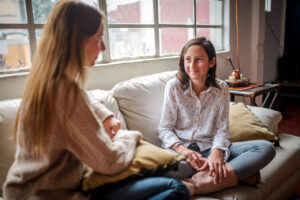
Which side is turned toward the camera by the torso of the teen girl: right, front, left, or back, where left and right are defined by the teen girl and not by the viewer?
front

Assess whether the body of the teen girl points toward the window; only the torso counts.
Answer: no

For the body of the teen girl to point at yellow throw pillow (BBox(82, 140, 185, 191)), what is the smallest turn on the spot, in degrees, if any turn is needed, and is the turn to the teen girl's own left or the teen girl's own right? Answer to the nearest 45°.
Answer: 0° — they already face it

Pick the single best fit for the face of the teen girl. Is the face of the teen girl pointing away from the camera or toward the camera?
toward the camera

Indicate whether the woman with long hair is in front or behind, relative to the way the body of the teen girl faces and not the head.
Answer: in front

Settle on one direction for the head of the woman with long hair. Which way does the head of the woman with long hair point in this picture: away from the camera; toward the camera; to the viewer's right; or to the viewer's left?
to the viewer's right

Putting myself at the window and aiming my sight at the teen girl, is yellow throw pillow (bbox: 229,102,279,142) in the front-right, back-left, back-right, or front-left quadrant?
front-left
